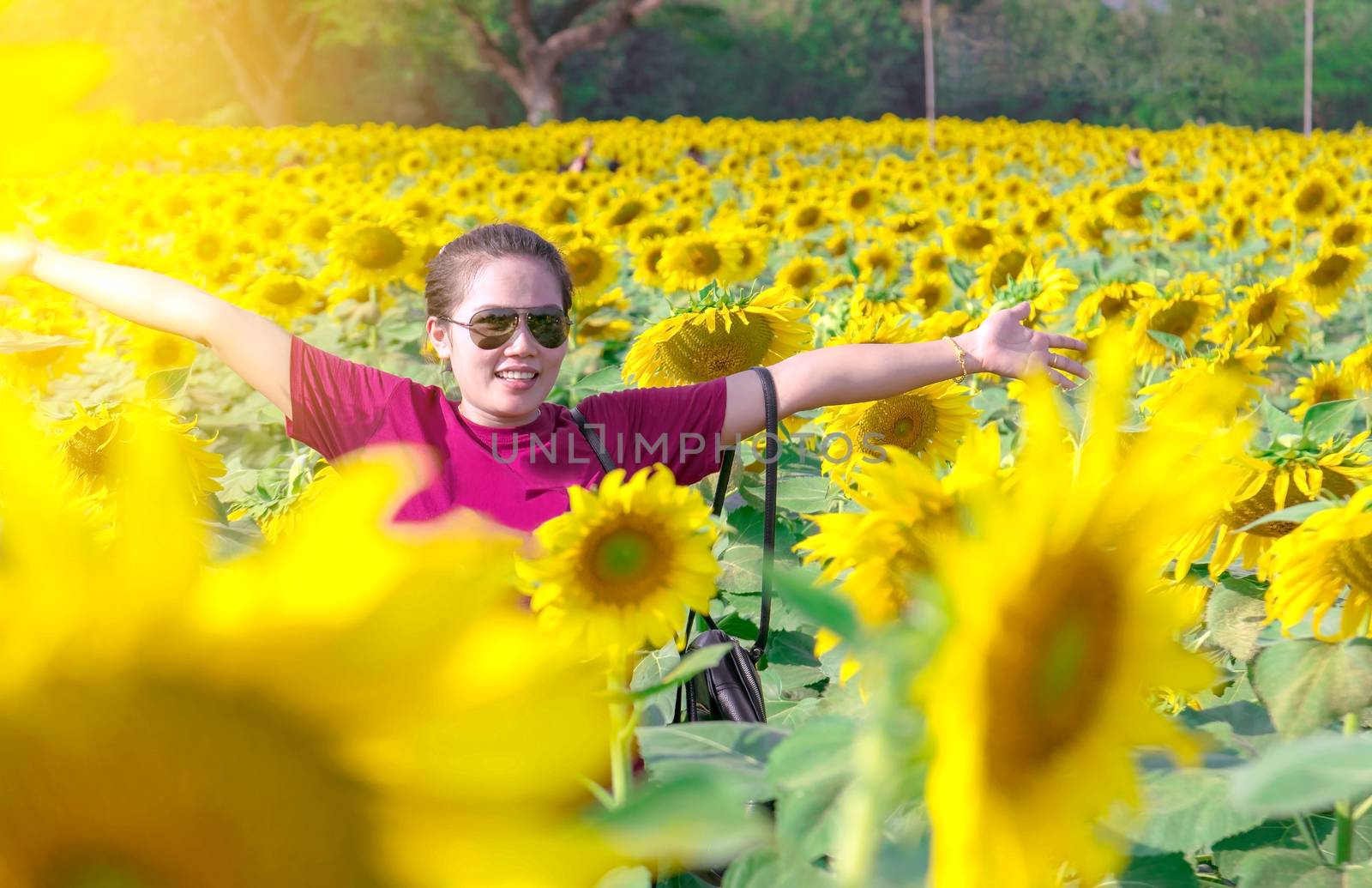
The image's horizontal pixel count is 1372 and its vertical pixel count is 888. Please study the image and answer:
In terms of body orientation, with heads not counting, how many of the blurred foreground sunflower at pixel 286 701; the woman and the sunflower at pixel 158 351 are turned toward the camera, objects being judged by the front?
3

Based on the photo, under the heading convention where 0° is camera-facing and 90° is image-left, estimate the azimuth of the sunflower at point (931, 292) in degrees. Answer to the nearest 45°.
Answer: approximately 0°

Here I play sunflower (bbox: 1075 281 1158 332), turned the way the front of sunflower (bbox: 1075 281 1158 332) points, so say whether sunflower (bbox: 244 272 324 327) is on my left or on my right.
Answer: on my right

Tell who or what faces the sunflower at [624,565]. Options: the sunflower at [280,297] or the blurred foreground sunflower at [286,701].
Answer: the sunflower at [280,297]

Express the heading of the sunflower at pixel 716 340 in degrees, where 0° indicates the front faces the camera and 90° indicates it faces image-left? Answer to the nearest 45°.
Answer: approximately 0°
